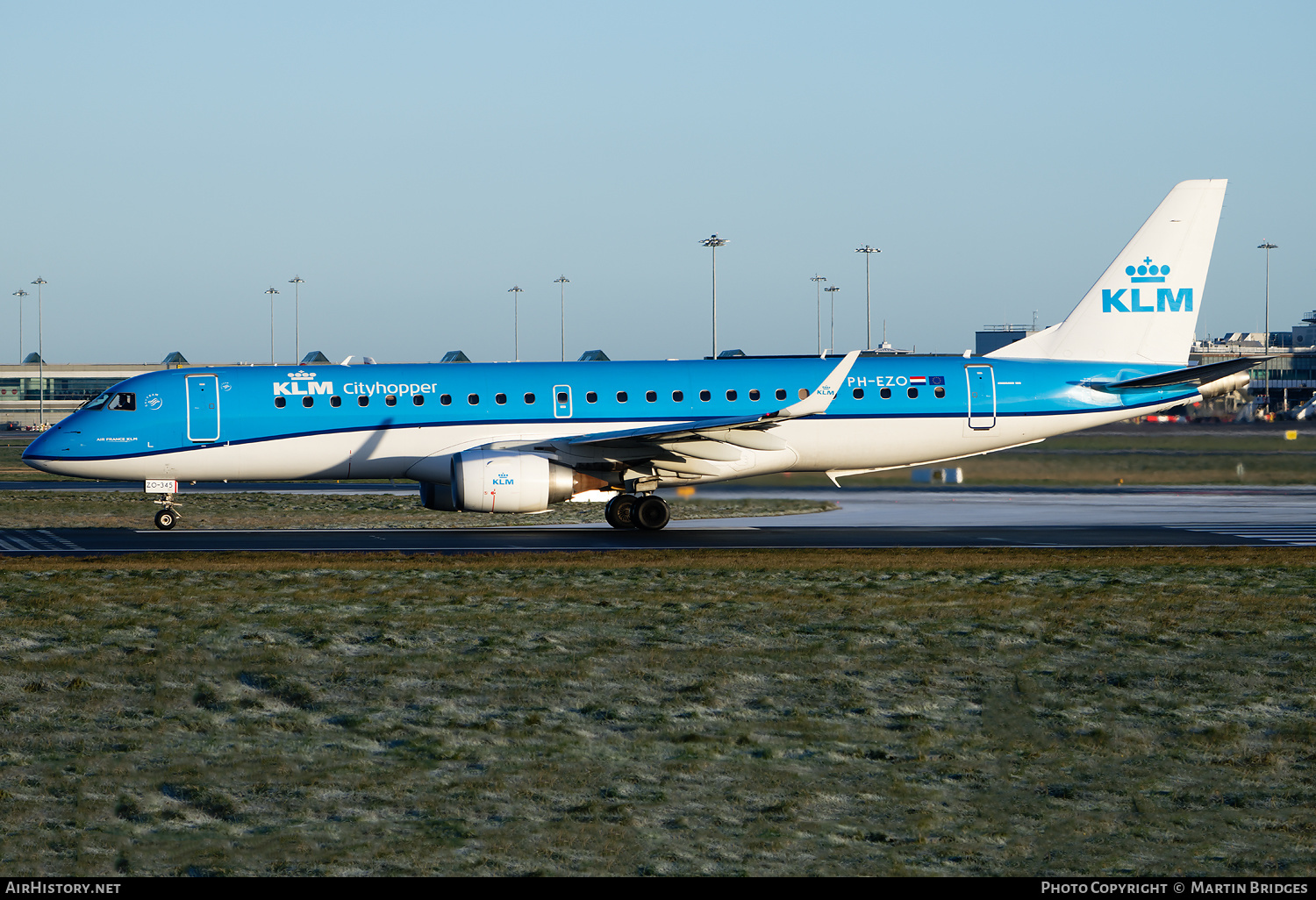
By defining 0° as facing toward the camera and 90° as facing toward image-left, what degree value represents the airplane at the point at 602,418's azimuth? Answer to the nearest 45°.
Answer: approximately 90°
